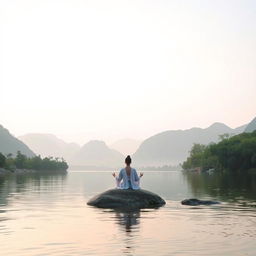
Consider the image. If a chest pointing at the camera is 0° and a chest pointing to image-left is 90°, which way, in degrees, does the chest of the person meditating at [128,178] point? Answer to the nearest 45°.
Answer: approximately 180°
